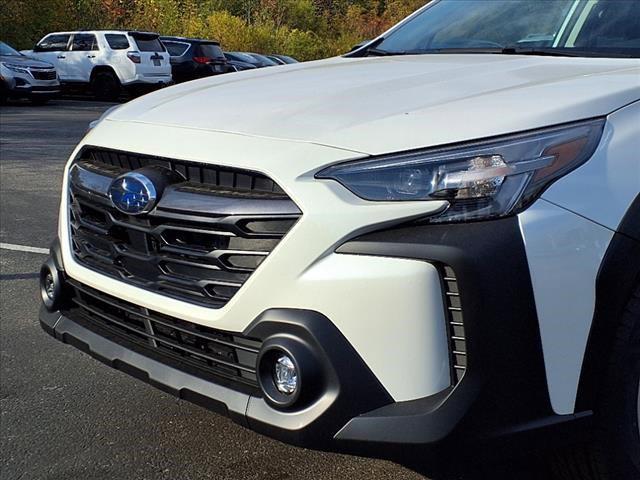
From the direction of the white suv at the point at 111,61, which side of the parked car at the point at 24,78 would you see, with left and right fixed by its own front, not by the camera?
left

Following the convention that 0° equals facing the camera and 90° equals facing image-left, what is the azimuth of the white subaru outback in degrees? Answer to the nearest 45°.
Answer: approximately 45°

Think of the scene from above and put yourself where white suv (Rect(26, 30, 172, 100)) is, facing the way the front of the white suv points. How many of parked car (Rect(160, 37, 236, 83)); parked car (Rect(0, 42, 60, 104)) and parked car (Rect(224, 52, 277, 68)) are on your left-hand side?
1

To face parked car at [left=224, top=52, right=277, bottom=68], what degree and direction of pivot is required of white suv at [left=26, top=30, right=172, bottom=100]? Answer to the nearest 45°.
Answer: approximately 90° to its right

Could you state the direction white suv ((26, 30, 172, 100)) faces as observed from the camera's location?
facing away from the viewer and to the left of the viewer

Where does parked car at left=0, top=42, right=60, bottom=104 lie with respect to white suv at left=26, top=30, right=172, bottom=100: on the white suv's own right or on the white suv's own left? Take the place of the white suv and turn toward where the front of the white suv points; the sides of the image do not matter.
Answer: on the white suv's own left

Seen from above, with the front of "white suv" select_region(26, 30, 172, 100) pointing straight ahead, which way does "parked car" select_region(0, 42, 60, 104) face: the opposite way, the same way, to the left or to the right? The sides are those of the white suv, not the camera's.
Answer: the opposite way

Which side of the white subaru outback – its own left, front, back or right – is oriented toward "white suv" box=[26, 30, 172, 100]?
right

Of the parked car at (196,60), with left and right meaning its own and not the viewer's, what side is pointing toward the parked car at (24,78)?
left

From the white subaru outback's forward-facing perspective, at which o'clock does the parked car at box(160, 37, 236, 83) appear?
The parked car is roughly at 4 o'clock from the white subaru outback.

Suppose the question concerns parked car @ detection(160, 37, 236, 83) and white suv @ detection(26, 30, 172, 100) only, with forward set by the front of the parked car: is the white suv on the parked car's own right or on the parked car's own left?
on the parked car's own left

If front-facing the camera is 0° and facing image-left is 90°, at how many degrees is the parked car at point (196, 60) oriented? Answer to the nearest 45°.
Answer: approximately 135°

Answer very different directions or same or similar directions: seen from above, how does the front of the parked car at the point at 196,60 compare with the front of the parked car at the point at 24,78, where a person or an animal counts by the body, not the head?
very different directions
